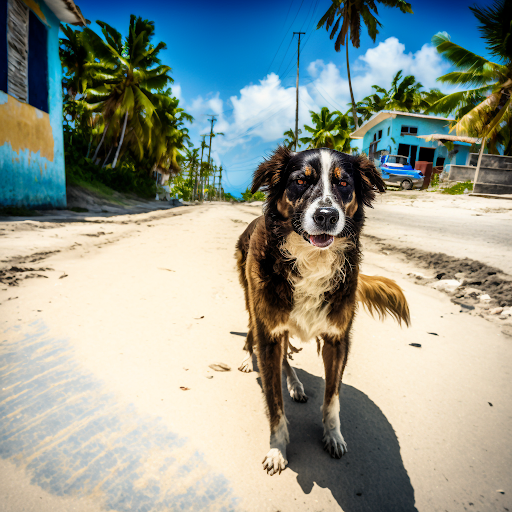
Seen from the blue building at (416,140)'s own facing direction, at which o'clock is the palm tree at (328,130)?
The palm tree is roughly at 4 o'clock from the blue building.

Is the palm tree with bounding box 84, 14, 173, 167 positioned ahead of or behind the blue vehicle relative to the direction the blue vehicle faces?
behind

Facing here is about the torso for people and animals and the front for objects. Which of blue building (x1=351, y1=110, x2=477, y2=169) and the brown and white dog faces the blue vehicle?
the blue building

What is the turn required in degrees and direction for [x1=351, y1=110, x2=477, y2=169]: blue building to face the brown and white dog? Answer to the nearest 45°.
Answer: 0° — it already faces it

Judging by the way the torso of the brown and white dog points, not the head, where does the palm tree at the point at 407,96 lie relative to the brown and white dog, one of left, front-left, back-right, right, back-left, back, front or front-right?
back

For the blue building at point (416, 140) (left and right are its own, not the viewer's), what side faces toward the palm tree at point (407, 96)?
back

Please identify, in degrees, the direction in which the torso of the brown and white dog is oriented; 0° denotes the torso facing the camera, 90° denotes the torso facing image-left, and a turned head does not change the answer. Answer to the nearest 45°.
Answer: approximately 0°
